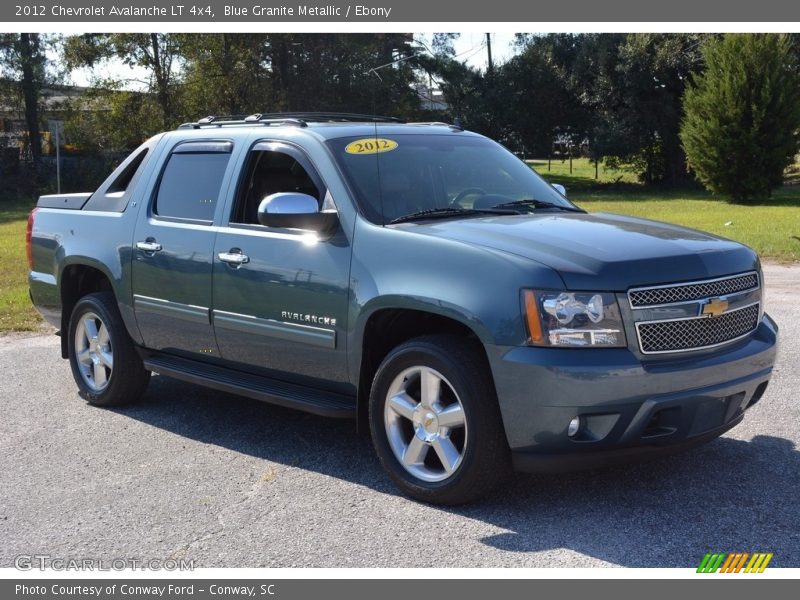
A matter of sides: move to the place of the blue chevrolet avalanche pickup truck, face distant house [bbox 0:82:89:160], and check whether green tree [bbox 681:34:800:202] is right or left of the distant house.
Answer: right

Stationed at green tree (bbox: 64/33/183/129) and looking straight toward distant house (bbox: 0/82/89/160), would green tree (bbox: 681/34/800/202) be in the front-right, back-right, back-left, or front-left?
back-right

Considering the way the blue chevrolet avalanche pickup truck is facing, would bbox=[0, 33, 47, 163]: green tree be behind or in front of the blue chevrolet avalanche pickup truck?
behind

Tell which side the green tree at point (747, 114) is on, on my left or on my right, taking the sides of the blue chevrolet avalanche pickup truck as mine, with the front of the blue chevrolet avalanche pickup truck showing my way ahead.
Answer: on my left

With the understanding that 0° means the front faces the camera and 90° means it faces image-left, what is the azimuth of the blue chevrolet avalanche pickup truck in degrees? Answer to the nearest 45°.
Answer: approximately 315°

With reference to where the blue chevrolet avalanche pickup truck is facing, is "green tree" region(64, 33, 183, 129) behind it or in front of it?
behind

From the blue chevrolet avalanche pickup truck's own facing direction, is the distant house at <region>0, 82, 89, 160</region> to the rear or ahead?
to the rear
